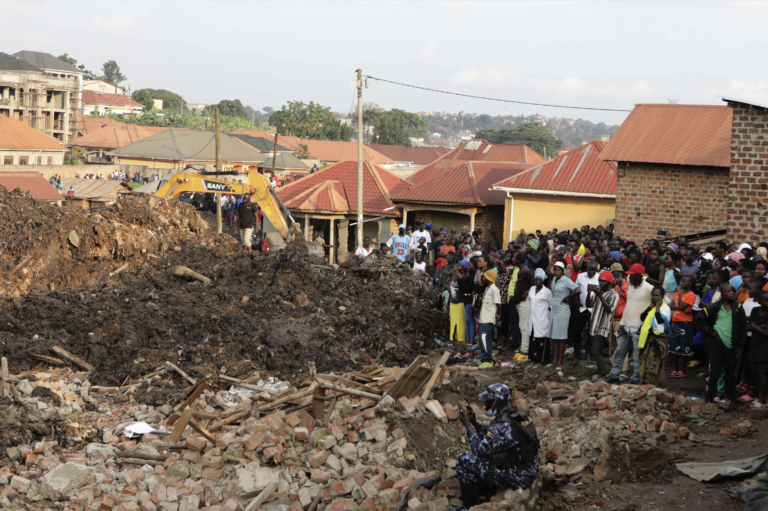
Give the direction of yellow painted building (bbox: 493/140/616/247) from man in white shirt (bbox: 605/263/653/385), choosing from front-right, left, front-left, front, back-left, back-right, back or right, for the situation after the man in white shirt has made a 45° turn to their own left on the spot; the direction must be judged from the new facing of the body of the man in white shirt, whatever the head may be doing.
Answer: back

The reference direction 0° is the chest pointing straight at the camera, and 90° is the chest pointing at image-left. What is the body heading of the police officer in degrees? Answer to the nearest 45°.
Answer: approximately 90°

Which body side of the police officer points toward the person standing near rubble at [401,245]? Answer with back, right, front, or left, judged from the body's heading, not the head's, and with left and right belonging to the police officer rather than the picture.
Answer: right

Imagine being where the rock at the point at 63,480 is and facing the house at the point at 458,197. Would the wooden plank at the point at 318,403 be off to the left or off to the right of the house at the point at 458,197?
right

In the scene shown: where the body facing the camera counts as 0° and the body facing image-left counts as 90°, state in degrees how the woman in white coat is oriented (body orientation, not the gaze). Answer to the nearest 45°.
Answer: approximately 45°

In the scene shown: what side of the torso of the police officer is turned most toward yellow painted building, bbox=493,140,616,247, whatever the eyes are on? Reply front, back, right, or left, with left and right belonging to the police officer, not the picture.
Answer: right

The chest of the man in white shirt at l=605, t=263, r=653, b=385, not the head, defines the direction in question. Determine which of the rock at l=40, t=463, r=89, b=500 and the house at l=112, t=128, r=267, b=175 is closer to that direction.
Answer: the rock

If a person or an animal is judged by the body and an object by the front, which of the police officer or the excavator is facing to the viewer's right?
the excavator

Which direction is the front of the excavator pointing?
to the viewer's right
